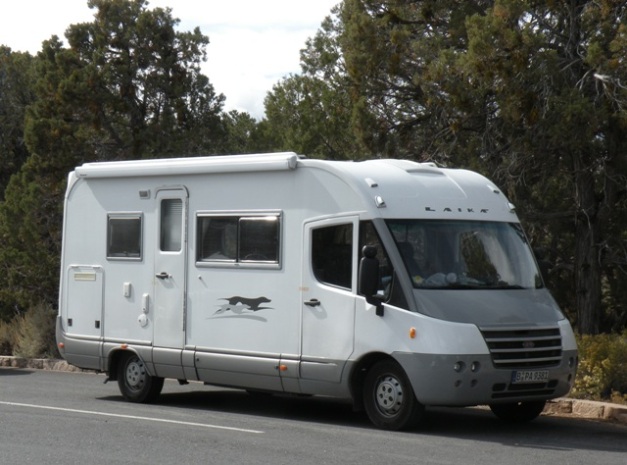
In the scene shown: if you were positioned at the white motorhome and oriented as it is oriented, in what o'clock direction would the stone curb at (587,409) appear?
The stone curb is roughly at 10 o'clock from the white motorhome.

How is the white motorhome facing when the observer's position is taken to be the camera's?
facing the viewer and to the right of the viewer

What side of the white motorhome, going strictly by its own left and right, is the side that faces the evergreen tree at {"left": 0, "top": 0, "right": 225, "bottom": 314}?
back

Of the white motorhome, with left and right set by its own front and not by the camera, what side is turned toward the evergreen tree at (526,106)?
left

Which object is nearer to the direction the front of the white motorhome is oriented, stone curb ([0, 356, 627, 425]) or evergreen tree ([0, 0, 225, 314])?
the stone curb
